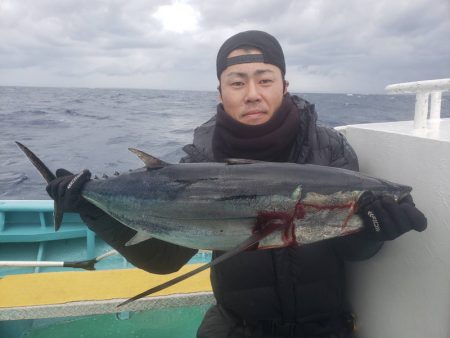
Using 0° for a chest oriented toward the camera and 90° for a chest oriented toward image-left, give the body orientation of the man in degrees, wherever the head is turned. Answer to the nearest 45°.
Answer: approximately 0°
